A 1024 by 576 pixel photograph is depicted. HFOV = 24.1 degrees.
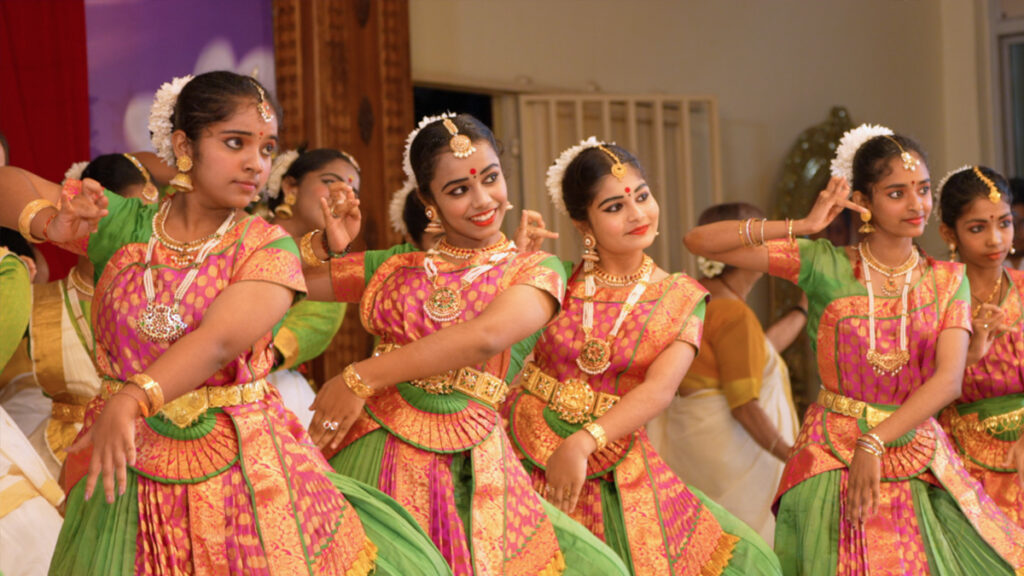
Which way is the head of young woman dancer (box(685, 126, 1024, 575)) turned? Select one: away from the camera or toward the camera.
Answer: toward the camera

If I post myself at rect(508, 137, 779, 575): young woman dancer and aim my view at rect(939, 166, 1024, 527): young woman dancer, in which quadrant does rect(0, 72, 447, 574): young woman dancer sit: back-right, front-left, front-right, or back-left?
back-right

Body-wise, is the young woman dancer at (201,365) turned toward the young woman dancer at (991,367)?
no

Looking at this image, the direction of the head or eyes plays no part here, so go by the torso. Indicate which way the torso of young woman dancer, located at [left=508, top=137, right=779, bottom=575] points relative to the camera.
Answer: toward the camera

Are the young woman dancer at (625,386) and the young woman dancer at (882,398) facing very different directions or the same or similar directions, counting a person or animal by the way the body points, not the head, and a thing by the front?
same or similar directions

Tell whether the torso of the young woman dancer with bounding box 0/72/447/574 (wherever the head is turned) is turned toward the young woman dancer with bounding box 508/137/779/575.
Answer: no

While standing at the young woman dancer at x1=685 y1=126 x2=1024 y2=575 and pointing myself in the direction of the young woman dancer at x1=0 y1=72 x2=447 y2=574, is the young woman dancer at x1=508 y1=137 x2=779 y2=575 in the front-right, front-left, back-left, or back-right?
front-right

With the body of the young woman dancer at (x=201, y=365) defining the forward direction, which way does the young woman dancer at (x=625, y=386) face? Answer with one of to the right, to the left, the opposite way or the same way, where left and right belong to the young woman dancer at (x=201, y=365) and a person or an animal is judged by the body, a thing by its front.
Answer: the same way

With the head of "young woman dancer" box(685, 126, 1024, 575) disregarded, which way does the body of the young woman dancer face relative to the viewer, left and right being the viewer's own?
facing the viewer

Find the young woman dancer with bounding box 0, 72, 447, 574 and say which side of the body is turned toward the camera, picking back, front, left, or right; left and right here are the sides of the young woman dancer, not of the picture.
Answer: front

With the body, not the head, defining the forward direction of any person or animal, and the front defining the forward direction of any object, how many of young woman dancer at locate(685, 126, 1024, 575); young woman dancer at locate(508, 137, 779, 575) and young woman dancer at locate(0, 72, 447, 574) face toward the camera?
3
